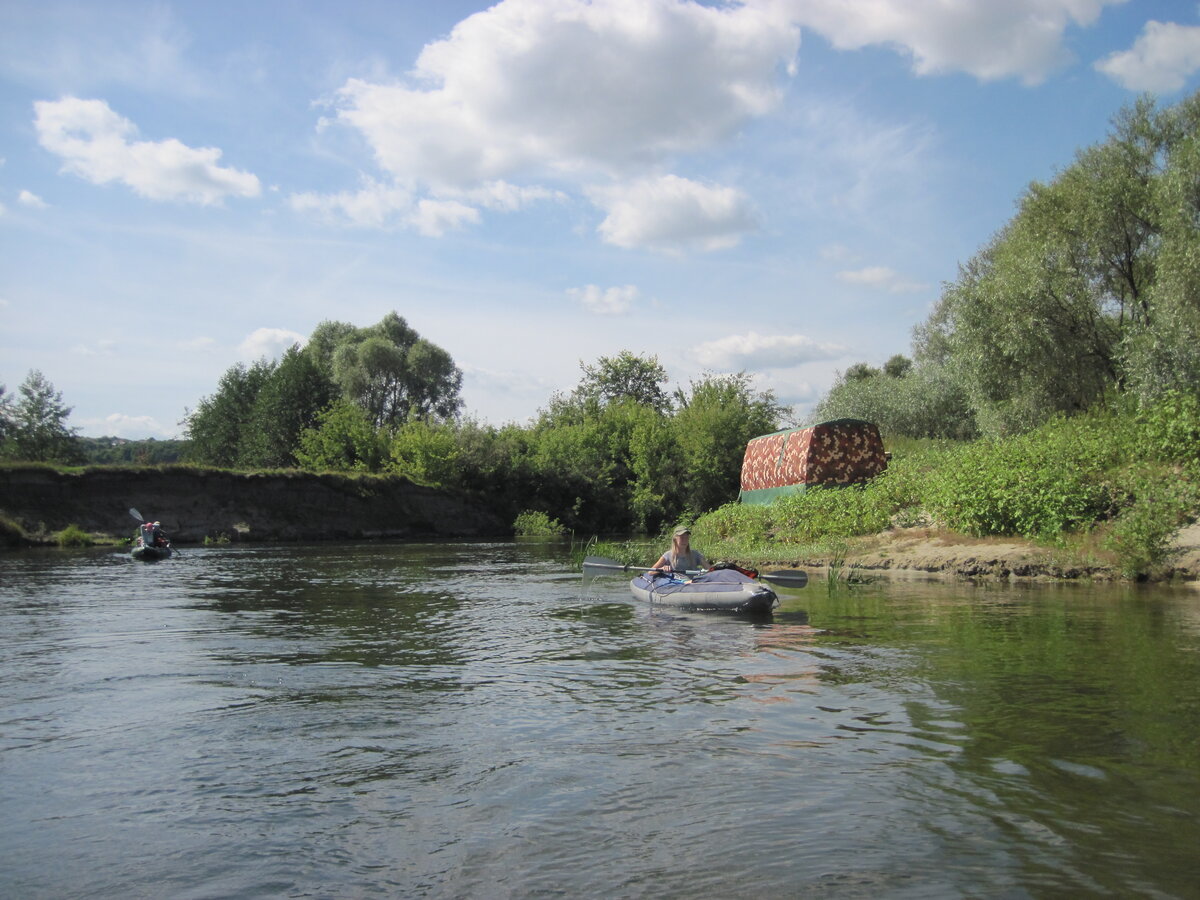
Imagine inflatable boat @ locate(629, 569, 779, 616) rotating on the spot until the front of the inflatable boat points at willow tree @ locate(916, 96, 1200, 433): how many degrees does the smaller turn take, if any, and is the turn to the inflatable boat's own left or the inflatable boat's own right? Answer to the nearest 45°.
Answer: approximately 90° to the inflatable boat's own left

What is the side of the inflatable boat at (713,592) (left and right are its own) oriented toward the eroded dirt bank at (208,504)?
back

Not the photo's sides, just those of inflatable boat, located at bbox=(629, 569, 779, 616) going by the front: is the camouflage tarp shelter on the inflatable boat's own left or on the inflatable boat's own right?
on the inflatable boat's own left

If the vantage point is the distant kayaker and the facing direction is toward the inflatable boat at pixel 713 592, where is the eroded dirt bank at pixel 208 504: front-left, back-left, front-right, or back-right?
back-left

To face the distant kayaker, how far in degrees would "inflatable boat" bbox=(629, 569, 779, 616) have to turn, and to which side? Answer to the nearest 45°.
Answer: approximately 180°

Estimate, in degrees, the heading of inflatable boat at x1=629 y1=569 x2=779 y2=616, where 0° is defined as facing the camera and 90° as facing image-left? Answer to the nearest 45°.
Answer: approximately 315°

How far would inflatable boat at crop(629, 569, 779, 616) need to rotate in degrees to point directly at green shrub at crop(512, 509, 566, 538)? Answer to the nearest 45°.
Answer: approximately 135° to its left

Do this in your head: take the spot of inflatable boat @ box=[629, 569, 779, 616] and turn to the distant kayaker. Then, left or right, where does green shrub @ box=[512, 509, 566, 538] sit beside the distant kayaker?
right
